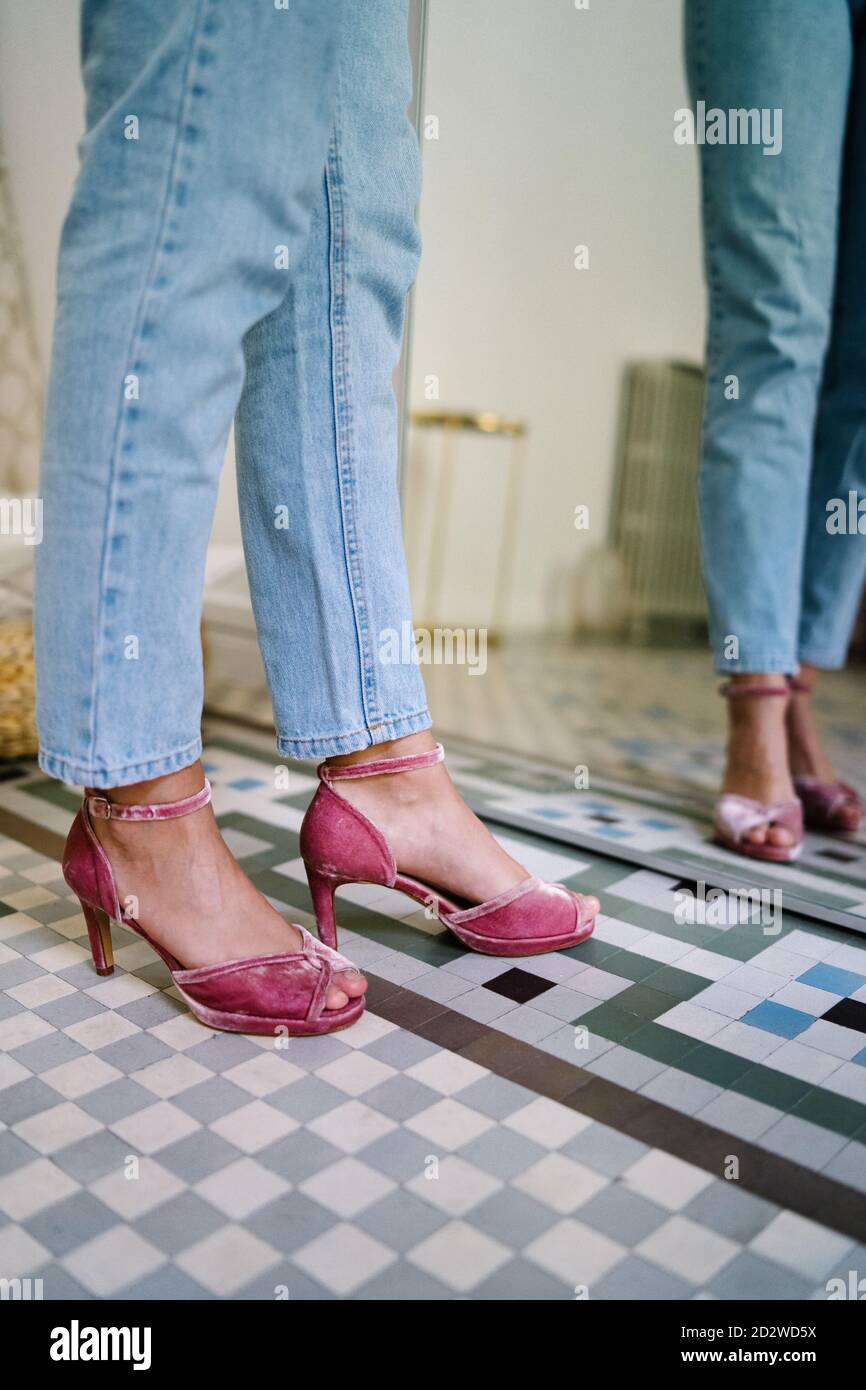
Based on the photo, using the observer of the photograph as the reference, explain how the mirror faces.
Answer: facing the viewer and to the left of the viewer

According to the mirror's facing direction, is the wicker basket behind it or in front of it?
in front
